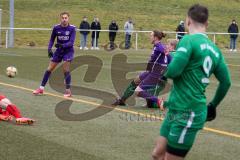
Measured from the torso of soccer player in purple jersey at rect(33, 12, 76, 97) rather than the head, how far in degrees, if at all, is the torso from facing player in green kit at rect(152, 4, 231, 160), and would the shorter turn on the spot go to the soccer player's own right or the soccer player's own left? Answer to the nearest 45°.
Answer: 0° — they already face them

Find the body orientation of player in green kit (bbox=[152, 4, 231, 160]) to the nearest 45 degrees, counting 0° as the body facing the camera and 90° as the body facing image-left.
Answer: approximately 135°

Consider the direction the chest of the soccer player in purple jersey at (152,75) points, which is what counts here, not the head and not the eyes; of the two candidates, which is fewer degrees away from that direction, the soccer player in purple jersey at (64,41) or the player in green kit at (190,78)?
the soccer player in purple jersey

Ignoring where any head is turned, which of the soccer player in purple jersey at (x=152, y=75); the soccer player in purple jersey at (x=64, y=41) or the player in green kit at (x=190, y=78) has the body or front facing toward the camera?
the soccer player in purple jersey at (x=64, y=41)

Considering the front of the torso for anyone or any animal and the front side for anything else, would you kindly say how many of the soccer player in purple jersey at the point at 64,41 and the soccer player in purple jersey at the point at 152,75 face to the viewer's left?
1

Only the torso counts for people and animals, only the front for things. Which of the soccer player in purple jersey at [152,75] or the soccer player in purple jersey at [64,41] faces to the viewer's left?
the soccer player in purple jersey at [152,75]

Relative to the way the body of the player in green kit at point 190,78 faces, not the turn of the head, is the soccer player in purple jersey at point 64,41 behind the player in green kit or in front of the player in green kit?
in front

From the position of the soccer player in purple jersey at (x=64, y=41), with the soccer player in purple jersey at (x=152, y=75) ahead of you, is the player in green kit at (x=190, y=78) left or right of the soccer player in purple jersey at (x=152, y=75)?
right

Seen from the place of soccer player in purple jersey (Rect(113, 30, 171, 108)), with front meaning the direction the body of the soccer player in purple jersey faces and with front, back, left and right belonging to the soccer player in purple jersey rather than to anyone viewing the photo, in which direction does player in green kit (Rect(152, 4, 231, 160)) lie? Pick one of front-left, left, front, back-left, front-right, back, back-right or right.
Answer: left

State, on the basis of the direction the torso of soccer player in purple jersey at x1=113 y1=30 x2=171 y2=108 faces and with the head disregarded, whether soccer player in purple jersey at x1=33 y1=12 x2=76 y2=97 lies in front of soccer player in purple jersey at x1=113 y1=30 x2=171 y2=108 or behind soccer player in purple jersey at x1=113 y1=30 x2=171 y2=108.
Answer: in front

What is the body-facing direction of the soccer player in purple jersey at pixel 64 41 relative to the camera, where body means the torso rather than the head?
toward the camera

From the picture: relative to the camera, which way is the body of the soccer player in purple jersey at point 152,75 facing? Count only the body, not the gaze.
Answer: to the viewer's left

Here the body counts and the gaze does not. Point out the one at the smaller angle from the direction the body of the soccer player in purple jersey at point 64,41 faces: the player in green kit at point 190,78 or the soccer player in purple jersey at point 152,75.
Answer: the player in green kit

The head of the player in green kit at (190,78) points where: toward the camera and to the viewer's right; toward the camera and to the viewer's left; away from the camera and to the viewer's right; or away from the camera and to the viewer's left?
away from the camera and to the viewer's left

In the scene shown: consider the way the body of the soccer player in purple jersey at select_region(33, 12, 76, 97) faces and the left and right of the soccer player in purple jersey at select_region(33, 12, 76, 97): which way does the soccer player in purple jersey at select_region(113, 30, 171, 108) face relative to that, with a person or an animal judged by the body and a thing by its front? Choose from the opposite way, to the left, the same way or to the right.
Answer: to the right
